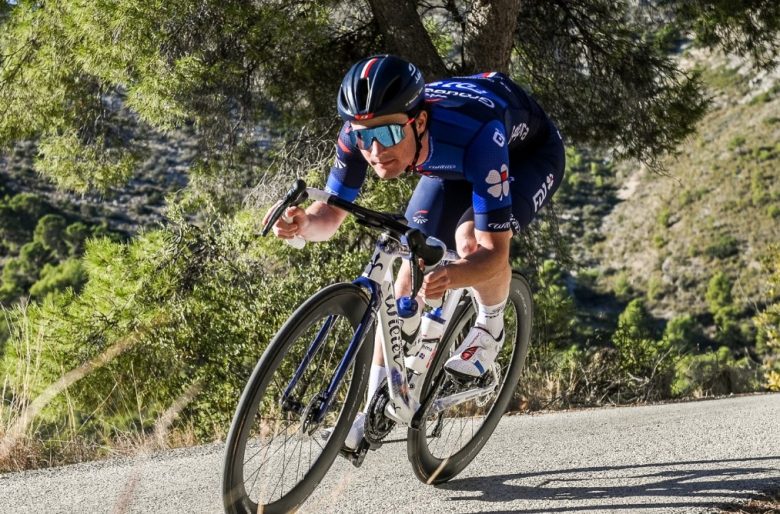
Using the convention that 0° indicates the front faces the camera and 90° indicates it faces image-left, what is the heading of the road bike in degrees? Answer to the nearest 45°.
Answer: approximately 45°

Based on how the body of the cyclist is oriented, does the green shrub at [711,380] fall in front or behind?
behind

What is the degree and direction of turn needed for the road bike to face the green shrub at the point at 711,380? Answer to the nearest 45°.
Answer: approximately 180°

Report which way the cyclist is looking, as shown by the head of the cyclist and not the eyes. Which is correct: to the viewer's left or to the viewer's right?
to the viewer's left

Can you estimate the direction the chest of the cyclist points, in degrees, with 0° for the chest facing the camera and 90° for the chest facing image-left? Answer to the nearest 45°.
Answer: approximately 45°
